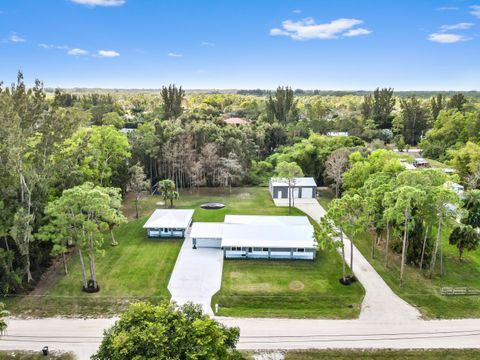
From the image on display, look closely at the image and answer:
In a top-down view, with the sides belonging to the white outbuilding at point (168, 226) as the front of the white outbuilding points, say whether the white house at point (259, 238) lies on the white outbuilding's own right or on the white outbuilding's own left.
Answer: on the white outbuilding's own left

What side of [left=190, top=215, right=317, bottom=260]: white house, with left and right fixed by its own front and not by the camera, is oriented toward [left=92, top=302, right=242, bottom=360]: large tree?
front

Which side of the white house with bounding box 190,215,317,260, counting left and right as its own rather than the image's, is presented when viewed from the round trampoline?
back

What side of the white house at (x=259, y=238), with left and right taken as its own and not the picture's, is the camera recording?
front

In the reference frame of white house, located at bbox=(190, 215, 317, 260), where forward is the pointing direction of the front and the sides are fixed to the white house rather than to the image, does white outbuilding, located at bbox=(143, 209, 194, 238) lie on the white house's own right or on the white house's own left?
on the white house's own right

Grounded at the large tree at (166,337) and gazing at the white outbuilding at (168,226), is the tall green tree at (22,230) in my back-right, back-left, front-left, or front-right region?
front-left

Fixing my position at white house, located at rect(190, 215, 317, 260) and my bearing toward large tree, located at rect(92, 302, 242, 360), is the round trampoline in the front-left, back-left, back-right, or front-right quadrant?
back-right

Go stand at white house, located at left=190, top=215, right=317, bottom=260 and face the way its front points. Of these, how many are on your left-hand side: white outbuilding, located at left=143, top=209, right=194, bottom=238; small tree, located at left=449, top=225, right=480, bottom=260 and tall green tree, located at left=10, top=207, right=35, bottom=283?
1

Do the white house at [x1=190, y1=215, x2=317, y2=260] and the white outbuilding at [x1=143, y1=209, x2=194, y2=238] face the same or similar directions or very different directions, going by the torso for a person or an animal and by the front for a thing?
same or similar directions

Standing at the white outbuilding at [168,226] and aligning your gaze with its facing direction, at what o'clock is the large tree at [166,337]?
The large tree is roughly at 12 o'clock from the white outbuilding.

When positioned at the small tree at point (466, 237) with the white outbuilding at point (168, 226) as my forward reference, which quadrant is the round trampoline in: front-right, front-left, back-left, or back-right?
front-right

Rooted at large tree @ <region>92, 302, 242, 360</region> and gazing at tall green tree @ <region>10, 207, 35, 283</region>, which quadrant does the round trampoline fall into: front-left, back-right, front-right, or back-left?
front-right

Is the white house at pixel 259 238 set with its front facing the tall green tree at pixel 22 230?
no

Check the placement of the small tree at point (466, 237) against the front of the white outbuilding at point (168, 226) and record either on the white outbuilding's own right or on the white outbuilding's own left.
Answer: on the white outbuilding's own left

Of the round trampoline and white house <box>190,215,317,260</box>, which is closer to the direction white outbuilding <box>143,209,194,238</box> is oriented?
the white house

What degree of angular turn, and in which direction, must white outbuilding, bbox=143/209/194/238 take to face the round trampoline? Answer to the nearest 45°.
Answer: approximately 135° to its left

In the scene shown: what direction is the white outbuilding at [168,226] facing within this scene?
toward the camera

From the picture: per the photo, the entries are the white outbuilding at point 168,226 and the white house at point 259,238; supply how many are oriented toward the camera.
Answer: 2
